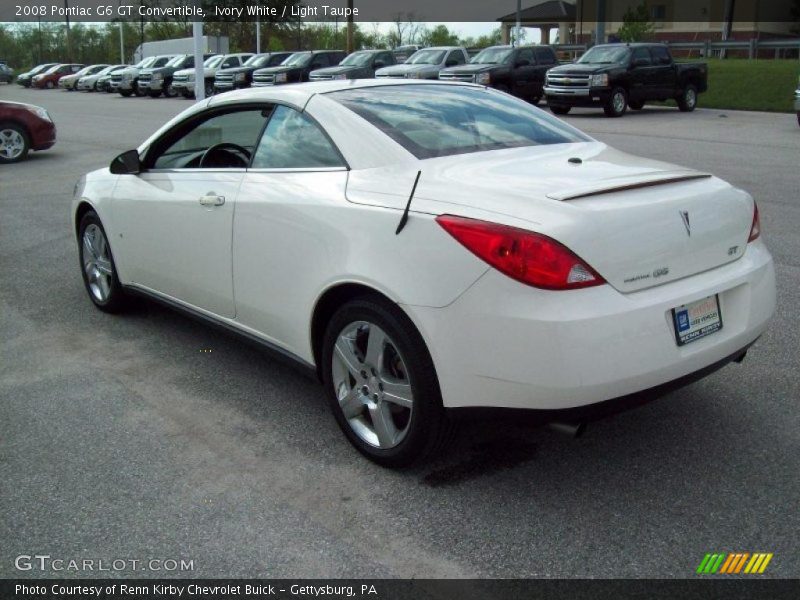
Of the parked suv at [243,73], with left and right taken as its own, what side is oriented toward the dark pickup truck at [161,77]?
right

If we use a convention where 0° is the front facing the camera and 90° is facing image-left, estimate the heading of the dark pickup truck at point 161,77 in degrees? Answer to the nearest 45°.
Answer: approximately 45°

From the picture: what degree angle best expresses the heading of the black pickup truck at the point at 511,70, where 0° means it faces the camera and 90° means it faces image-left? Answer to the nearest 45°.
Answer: approximately 45°

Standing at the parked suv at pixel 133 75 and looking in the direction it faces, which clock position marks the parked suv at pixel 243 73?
the parked suv at pixel 243 73 is roughly at 10 o'clock from the parked suv at pixel 133 75.

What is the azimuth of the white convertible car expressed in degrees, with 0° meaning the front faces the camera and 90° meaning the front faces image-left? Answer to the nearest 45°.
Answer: approximately 135°

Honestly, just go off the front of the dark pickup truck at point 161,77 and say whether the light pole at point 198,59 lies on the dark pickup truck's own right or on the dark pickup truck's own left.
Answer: on the dark pickup truck's own left

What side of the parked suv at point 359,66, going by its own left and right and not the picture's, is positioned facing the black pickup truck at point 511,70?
left

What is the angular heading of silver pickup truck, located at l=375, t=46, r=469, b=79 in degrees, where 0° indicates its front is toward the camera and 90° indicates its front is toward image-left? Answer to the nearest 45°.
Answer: approximately 45°

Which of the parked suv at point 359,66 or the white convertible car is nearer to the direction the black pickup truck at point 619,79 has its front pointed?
the white convertible car

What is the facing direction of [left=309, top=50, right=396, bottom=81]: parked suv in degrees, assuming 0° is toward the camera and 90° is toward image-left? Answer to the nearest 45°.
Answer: approximately 45°

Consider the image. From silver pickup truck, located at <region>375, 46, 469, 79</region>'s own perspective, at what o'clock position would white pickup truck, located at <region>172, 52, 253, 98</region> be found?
The white pickup truck is roughly at 3 o'clock from the silver pickup truck.
